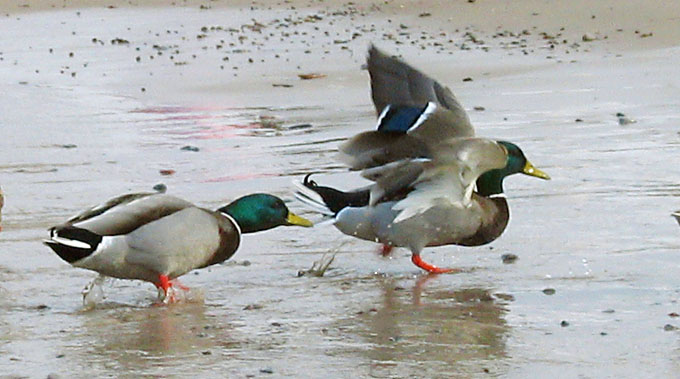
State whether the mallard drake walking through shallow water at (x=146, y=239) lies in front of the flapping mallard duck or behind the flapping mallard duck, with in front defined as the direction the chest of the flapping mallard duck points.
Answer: behind

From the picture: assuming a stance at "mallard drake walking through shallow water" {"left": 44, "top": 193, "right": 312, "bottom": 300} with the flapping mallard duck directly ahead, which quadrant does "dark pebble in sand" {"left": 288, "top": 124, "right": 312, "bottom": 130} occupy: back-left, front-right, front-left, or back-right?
front-left

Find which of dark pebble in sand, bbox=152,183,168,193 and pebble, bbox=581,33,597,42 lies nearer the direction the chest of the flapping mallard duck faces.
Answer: the pebble

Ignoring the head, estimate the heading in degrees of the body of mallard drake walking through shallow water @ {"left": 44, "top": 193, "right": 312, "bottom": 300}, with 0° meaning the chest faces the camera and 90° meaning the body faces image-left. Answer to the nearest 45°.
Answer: approximately 270°

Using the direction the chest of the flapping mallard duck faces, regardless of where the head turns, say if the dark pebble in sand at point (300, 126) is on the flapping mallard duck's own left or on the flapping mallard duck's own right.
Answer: on the flapping mallard duck's own left

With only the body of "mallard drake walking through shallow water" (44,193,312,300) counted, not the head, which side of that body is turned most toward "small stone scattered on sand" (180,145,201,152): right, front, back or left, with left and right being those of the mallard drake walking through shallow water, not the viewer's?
left

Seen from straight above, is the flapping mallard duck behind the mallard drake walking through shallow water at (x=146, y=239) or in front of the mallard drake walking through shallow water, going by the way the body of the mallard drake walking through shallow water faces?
in front

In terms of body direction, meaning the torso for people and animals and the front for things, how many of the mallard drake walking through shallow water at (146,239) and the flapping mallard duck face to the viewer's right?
2

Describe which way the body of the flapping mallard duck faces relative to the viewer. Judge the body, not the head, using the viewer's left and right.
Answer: facing to the right of the viewer

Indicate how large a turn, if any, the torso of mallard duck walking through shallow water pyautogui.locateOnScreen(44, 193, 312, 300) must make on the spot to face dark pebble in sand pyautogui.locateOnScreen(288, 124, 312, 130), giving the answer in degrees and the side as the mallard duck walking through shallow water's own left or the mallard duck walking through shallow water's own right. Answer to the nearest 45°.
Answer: approximately 90° to the mallard duck walking through shallow water's own left

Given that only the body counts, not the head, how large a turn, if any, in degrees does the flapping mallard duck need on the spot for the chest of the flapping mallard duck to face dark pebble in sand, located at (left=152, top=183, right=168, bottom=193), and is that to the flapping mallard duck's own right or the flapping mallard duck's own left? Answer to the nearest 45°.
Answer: approximately 135° to the flapping mallard duck's own left
